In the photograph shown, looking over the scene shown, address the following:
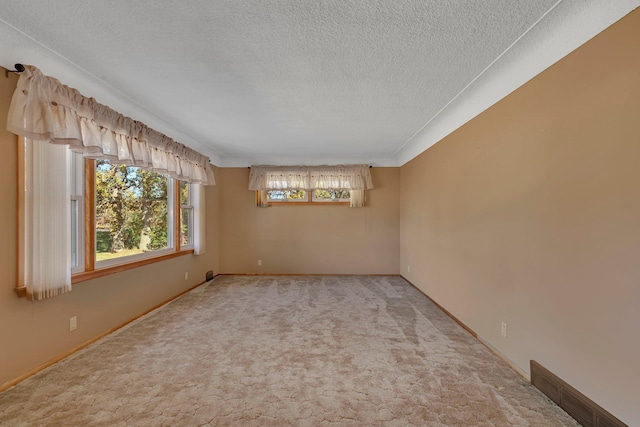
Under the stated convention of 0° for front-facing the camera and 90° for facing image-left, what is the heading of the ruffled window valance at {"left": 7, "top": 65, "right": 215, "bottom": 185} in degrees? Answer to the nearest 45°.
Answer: approximately 315°

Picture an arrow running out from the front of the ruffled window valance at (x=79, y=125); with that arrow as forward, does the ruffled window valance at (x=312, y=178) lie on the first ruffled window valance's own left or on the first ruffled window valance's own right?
on the first ruffled window valance's own left

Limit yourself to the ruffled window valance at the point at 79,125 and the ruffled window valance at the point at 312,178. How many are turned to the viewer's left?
0

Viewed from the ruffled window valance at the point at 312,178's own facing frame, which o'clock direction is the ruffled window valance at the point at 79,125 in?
the ruffled window valance at the point at 79,125 is roughly at 1 o'clock from the ruffled window valance at the point at 312,178.

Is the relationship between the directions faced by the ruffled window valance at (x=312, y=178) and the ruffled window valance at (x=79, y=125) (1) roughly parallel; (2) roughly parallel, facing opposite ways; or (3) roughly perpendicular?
roughly perpendicular

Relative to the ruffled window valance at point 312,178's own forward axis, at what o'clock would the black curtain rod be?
The black curtain rod is roughly at 1 o'clock from the ruffled window valance.

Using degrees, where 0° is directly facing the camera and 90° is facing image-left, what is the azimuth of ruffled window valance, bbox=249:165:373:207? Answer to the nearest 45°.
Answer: approximately 0°

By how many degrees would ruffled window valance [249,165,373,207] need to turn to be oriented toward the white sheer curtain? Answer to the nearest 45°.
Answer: approximately 45° to its right

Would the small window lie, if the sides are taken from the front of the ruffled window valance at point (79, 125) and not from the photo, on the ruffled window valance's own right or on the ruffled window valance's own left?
on the ruffled window valance's own left
